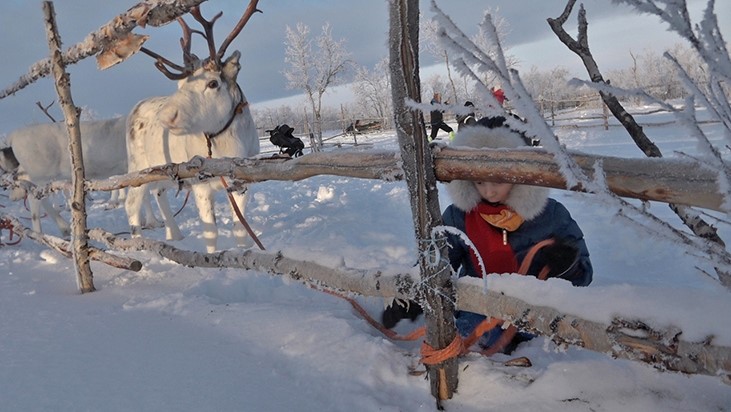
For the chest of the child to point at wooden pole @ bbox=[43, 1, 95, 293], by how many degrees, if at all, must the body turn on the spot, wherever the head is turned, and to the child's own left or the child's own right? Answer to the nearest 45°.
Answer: approximately 45° to the child's own right

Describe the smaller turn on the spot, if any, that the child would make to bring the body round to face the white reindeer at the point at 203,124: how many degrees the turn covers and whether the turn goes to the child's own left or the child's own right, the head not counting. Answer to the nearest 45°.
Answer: approximately 90° to the child's own right

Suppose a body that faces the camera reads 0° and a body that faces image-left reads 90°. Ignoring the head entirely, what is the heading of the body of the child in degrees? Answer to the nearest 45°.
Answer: approximately 45°

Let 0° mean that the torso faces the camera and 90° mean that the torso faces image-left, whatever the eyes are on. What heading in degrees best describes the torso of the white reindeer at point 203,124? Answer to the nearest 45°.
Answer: approximately 315°

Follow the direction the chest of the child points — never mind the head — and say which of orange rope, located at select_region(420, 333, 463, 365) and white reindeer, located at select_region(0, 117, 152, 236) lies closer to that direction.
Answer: the orange rope

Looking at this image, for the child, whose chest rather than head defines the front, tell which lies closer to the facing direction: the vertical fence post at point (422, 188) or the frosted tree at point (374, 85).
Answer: the vertical fence post
